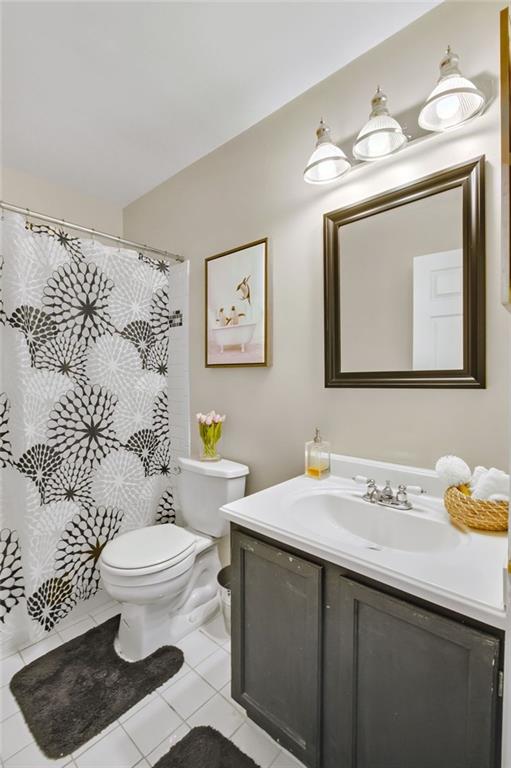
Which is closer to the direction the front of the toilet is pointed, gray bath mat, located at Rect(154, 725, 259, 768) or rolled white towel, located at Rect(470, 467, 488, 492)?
the gray bath mat

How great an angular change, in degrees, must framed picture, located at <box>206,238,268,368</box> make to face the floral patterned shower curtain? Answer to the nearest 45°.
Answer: approximately 45° to its right

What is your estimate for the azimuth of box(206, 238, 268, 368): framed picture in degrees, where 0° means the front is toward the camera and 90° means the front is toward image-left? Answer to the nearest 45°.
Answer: approximately 45°

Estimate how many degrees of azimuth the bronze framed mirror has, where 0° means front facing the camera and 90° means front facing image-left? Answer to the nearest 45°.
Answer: approximately 45°

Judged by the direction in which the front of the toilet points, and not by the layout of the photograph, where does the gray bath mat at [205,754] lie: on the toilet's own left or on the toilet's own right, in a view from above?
on the toilet's own left

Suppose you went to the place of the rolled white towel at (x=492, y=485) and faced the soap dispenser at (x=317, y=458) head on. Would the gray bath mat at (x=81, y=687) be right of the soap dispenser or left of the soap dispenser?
left

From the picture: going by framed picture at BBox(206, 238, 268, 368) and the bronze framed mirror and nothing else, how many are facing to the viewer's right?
0

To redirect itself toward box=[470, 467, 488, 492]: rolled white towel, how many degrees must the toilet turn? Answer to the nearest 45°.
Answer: approximately 90° to its left

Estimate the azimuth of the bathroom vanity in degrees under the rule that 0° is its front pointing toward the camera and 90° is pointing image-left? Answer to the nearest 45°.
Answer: approximately 45°

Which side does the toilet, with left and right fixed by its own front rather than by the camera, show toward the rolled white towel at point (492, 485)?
left
